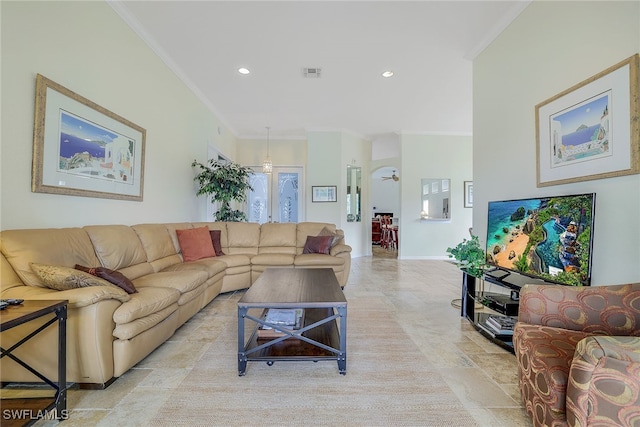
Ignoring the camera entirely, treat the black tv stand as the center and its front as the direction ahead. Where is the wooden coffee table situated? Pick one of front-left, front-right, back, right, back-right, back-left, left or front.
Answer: front

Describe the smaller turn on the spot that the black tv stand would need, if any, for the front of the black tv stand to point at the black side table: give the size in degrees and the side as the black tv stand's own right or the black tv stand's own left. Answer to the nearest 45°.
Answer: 0° — it already faces it

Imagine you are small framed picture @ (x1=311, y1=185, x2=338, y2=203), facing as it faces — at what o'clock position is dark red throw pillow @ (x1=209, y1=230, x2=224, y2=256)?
The dark red throw pillow is roughly at 1 o'clock from the small framed picture.

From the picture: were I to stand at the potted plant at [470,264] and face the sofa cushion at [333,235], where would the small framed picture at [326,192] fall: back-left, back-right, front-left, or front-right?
front-right

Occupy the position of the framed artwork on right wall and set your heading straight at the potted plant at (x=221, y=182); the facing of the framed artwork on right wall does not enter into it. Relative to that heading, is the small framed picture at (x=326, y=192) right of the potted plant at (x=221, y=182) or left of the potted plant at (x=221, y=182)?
right

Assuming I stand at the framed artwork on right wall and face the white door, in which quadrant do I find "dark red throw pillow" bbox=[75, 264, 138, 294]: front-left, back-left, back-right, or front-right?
front-left

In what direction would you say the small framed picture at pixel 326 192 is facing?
toward the camera

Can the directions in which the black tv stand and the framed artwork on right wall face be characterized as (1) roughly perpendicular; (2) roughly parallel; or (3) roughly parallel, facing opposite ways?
roughly parallel

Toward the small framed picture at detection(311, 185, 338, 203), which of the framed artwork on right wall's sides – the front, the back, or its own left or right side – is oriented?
right

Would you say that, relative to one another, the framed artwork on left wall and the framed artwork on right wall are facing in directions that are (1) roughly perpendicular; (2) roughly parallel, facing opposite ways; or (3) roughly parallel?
roughly parallel, facing opposite ways

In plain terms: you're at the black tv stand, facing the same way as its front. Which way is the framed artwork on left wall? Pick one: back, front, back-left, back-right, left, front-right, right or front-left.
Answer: front

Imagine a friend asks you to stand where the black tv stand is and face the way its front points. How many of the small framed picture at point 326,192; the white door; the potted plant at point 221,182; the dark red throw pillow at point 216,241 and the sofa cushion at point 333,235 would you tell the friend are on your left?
0

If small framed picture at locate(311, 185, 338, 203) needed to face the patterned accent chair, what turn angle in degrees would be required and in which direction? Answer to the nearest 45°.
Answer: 0° — it already faces it

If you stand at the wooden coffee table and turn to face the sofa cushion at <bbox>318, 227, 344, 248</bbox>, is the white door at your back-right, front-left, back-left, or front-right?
front-left

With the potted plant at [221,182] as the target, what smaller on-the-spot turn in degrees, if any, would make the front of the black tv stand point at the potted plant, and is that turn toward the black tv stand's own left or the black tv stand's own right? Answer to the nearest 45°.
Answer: approximately 45° to the black tv stand's own right
